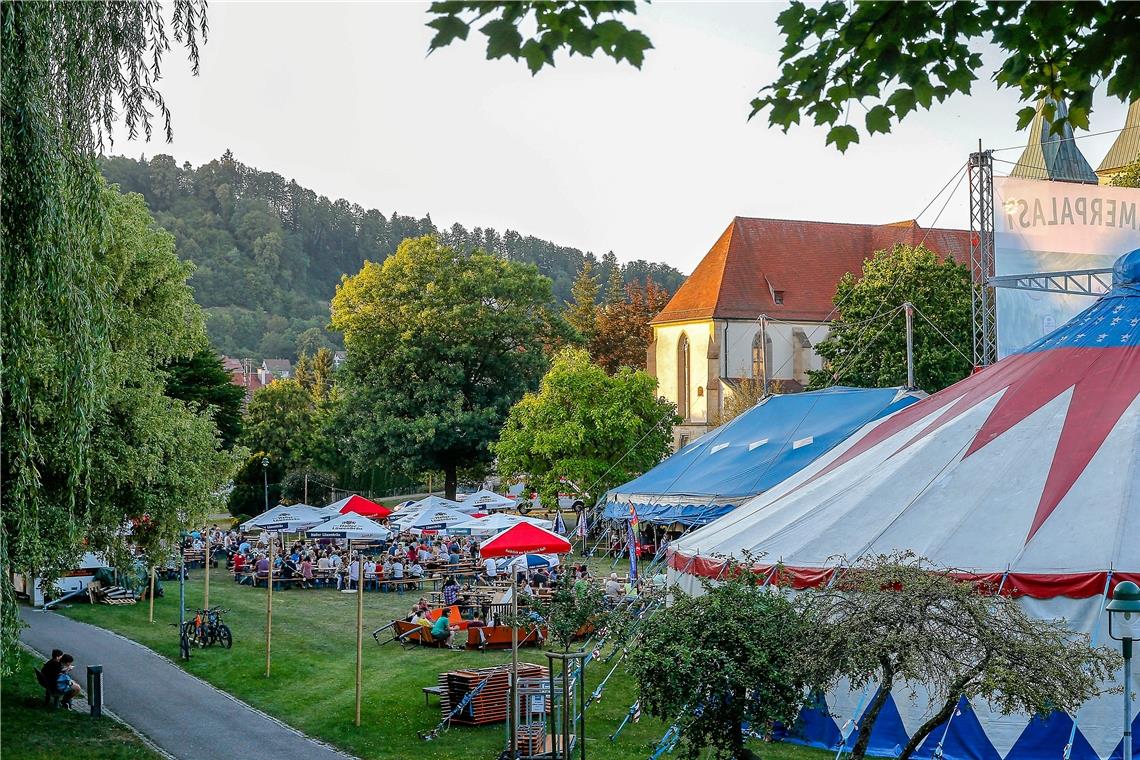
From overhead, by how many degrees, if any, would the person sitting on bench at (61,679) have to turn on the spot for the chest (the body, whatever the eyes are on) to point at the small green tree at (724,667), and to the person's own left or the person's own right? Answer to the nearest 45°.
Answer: approximately 45° to the person's own right

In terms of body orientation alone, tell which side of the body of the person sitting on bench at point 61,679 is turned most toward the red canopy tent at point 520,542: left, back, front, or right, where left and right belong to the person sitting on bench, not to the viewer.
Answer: front

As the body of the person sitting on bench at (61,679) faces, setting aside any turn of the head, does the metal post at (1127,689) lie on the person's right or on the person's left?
on the person's right

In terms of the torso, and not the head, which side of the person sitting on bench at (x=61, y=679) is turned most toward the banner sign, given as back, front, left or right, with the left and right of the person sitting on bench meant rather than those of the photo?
front

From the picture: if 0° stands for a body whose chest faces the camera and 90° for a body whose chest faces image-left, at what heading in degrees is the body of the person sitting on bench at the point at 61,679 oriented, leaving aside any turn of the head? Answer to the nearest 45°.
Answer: approximately 270°

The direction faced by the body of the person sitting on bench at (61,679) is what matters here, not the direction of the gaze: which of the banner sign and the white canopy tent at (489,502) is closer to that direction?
the banner sign

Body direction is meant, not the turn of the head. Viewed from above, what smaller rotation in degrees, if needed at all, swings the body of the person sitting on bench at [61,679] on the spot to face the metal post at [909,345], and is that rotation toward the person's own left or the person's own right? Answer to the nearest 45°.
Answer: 0° — they already face it

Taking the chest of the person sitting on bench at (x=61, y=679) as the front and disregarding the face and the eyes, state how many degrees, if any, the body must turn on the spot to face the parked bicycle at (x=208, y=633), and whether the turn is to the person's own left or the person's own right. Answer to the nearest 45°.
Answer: approximately 45° to the person's own left

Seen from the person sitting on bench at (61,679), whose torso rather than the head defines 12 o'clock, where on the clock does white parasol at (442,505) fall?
The white parasol is roughly at 10 o'clock from the person sitting on bench.

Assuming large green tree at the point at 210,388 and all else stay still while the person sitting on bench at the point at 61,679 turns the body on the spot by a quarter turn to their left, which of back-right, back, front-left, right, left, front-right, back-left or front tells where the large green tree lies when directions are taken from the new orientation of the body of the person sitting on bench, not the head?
front

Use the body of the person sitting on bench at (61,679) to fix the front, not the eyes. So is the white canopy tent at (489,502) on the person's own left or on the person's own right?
on the person's own left

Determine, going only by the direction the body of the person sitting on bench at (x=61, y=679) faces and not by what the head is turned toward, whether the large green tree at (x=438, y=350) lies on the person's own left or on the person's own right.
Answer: on the person's own left

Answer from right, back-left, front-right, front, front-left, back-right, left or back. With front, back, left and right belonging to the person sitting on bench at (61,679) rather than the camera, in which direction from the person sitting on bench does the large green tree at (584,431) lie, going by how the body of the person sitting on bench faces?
front-left
